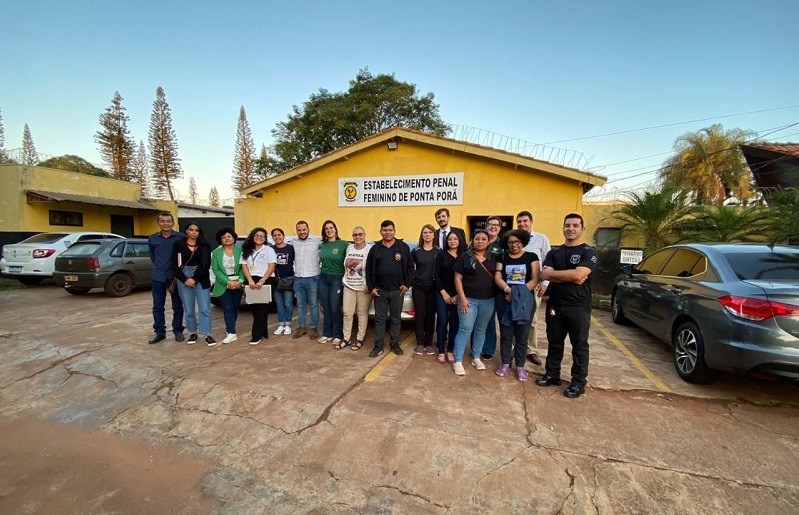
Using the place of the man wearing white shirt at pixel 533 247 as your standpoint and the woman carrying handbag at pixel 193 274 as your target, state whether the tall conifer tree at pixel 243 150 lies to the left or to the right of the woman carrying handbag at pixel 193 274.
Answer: right

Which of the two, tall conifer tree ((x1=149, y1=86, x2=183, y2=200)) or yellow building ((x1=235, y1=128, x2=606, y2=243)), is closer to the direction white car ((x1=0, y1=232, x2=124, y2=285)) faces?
the tall conifer tree

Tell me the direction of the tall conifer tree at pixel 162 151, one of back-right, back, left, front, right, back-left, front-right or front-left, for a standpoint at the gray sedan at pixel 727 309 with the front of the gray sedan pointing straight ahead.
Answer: front-left

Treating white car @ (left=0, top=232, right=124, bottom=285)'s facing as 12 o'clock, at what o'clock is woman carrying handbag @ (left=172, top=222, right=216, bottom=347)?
The woman carrying handbag is roughly at 4 o'clock from the white car.

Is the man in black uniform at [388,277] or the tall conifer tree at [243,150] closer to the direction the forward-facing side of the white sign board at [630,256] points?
the man in black uniform

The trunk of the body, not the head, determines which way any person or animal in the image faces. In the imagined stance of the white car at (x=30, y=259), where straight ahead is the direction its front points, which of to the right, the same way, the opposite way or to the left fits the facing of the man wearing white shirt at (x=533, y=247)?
the opposite way

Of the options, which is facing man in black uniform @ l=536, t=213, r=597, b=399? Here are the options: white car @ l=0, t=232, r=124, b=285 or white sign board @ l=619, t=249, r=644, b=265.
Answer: the white sign board

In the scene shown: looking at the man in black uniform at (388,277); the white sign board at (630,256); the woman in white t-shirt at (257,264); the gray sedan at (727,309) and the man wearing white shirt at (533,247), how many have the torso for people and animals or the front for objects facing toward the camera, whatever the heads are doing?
4

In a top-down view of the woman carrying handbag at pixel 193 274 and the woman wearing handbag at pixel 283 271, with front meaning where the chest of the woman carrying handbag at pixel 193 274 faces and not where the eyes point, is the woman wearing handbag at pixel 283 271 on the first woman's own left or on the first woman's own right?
on the first woman's own left

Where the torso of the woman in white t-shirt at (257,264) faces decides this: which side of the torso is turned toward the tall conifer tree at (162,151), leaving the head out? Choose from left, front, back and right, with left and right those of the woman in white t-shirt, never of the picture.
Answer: back

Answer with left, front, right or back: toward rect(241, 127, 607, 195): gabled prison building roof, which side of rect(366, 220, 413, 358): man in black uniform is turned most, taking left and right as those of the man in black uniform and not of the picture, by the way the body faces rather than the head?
back

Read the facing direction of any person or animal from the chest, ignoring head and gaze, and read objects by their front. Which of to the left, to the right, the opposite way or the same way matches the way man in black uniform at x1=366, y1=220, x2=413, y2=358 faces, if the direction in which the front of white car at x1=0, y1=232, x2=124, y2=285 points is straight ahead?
the opposite way
